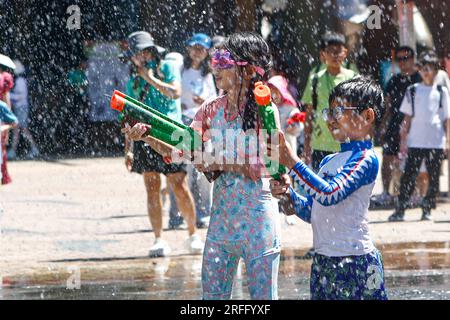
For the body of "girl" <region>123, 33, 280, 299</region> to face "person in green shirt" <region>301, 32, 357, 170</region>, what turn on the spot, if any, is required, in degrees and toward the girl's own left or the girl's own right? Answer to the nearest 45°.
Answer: approximately 135° to the girl's own right

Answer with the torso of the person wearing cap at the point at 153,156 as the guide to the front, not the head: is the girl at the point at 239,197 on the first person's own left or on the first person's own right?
on the first person's own left

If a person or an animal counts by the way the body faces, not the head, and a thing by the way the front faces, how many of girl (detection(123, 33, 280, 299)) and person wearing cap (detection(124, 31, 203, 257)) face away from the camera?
0

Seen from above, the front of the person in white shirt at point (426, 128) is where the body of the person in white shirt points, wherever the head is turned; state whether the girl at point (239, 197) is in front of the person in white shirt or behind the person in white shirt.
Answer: in front

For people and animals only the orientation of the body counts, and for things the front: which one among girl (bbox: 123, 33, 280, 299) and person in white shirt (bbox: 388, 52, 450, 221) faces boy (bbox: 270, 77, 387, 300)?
the person in white shirt

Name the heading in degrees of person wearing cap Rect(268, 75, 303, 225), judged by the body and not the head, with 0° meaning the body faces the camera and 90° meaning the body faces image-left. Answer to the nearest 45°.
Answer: approximately 45°

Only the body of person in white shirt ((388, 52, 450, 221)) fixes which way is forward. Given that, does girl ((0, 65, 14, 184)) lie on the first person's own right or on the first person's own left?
on the first person's own right

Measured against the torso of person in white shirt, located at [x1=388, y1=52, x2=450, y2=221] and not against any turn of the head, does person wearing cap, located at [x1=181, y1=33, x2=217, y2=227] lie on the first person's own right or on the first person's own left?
on the first person's own right

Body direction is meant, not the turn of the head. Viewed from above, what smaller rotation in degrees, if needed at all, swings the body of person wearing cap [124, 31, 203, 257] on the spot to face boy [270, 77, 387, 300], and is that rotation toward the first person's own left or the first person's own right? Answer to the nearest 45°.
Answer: approximately 45° to the first person's own left

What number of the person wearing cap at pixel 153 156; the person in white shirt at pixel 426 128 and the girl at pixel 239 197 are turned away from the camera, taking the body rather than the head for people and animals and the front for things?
0

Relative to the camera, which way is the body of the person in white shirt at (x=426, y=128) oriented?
toward the camera

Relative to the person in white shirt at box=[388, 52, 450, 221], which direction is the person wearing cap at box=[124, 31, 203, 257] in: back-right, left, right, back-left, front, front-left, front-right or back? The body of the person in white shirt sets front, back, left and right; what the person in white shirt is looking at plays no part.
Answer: front-right

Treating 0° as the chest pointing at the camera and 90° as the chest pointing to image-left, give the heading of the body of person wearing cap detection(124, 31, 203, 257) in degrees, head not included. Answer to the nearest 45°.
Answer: approximately 45°

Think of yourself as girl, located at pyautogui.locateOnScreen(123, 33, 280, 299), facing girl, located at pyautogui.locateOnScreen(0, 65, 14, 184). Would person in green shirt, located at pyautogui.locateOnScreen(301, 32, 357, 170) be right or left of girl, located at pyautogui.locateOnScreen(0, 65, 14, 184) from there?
right

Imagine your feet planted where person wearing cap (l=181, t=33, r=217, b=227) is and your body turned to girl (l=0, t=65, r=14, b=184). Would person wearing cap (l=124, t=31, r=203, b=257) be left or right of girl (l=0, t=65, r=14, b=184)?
left

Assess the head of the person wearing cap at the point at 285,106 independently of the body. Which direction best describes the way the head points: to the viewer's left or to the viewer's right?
to the viewer's left
